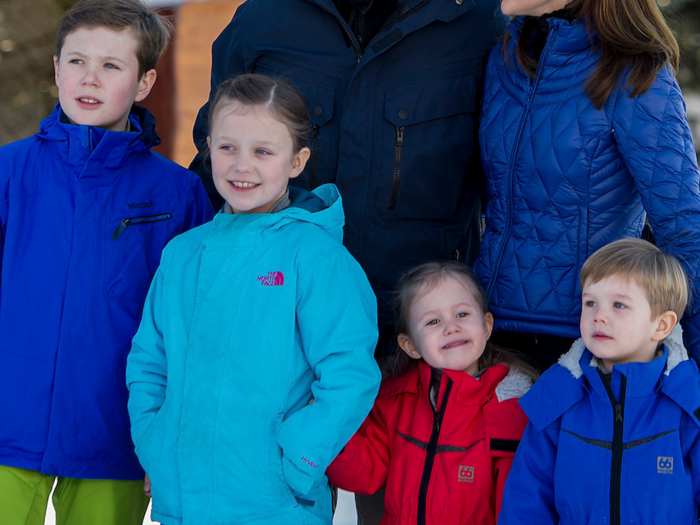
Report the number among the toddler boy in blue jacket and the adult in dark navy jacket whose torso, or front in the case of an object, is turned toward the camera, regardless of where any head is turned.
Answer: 2

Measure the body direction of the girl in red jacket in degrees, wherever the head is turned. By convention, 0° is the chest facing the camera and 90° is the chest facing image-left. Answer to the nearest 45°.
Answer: approximately 0°

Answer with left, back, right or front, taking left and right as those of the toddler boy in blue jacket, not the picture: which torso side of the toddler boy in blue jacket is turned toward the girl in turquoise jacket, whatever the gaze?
right

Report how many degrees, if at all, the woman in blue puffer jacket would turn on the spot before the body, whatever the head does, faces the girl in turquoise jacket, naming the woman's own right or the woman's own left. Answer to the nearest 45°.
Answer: approximately 45° to the woman's own right

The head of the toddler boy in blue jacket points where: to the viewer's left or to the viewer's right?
to the viewer's left
